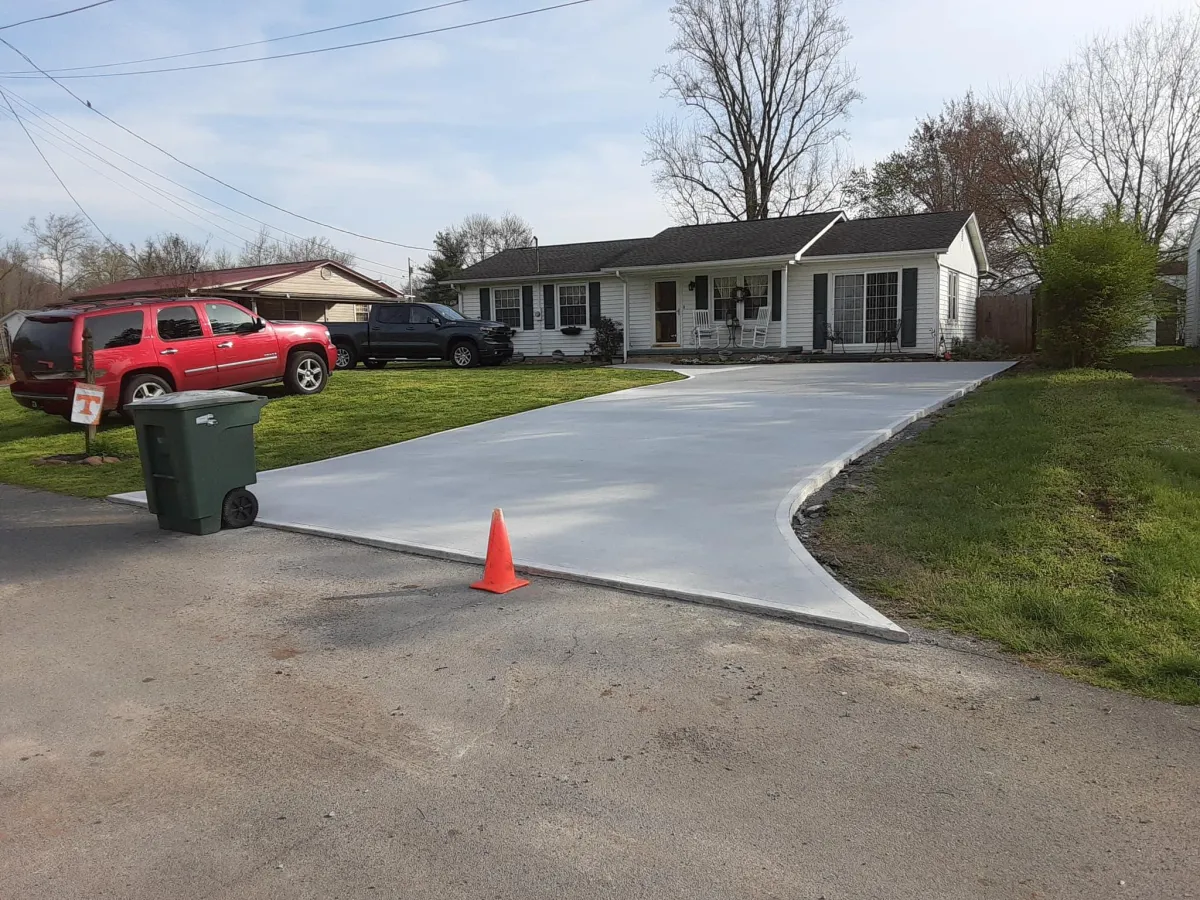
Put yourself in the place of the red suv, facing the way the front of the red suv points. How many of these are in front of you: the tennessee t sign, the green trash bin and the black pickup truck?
1

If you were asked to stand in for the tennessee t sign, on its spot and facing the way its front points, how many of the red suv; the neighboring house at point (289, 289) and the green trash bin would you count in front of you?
1

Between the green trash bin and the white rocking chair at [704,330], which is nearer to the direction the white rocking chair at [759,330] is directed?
the green trash bin

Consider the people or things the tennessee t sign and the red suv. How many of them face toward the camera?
1

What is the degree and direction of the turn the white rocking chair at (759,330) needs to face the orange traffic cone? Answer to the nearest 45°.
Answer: approximately 45° to its left

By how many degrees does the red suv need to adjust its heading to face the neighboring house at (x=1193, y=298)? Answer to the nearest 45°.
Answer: approximately 45° to its right

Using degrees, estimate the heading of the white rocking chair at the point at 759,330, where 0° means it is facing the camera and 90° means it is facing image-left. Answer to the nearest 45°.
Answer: approximately 45°

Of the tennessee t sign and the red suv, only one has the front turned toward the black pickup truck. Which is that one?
the red suv

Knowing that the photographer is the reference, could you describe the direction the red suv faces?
facing away from the viewer and to the right of the viewer

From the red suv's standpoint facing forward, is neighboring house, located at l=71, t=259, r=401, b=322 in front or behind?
in front

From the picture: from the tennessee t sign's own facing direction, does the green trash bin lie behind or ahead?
ahead

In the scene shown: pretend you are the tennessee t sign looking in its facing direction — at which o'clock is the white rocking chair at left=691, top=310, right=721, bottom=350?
The white rocking chair is roughly at 8 o'clock from the tennessee t sign.

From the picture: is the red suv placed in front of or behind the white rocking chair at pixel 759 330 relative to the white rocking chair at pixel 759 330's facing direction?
in front
